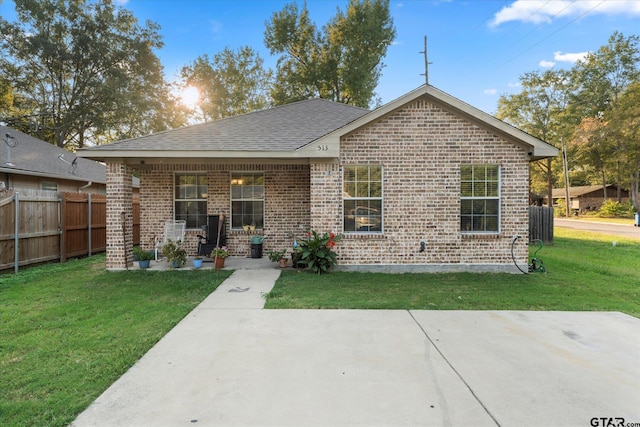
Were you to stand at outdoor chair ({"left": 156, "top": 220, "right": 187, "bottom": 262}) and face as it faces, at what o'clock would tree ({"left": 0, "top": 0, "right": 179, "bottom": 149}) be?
The tree is roughly at 4 o'clock from the outdoor chair.

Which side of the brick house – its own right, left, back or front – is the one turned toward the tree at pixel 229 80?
back

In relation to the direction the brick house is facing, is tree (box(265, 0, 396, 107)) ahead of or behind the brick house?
behind

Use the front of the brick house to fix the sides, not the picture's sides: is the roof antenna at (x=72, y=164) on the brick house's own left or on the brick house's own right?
on the brick house's own right

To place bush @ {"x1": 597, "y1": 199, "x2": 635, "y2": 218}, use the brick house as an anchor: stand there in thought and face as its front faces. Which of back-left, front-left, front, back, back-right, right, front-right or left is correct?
back-left

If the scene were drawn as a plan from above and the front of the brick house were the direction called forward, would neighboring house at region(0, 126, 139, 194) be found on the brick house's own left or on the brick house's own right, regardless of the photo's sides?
on the brick house's own right

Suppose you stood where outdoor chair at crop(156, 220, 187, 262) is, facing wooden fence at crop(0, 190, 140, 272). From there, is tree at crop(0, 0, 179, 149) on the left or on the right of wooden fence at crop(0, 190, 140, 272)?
right

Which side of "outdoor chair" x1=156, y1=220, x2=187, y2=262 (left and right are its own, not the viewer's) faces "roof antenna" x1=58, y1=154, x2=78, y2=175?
right
